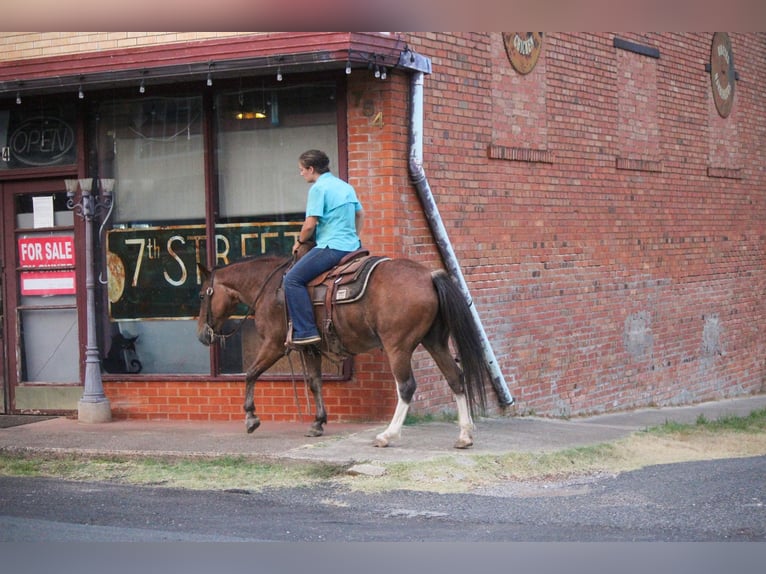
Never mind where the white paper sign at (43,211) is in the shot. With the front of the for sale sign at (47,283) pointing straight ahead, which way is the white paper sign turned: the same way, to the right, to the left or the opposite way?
the same way

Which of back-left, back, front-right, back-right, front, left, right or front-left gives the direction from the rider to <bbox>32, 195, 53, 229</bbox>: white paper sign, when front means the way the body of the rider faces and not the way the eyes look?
front

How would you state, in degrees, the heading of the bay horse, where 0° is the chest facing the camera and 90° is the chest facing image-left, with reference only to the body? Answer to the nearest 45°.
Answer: approximately 90°

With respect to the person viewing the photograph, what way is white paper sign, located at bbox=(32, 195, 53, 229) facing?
facing the viewer

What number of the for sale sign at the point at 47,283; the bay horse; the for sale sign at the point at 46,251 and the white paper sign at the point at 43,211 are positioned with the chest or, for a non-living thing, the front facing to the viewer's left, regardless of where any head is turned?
1

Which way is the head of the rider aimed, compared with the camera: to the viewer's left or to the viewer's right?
to the viewer's left

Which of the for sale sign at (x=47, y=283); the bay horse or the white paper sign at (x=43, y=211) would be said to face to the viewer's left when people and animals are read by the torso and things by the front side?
the bay horse

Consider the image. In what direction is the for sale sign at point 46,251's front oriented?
toward the camera

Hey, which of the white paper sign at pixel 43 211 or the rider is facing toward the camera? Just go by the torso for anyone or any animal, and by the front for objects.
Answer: the white paper sign

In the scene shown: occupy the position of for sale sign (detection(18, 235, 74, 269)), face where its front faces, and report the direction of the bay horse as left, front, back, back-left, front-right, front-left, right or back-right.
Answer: front-left

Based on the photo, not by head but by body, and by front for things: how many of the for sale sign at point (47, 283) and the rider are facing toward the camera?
1

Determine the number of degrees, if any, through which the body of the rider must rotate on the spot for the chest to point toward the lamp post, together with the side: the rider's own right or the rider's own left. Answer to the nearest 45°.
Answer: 0° — they already face it

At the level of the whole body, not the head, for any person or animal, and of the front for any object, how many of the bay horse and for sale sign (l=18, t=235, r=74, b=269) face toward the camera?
1

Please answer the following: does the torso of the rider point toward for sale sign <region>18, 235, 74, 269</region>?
yes
